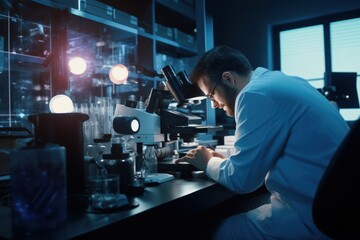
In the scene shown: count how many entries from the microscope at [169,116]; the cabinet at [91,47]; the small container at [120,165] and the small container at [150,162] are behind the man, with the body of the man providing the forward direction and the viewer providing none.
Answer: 0

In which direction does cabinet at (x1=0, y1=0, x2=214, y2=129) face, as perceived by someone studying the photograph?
facing the viewer and to the right of the viewer

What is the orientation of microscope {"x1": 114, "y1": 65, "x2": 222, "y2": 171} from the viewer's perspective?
to the viewer's right

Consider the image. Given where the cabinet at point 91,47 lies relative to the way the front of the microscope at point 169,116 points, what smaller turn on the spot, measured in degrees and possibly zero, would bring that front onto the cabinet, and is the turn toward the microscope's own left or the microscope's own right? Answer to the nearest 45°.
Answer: approximately 135° to the microscope's own left

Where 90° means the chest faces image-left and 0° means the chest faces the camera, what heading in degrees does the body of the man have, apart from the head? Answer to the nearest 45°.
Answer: approximately 90°

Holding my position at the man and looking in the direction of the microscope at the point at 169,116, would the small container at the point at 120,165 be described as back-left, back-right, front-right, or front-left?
front-left

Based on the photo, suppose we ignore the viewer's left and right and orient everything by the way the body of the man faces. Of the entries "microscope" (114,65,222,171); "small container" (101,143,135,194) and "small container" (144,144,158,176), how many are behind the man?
0

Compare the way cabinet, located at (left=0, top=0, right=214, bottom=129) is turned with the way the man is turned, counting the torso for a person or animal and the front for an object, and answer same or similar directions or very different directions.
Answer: very different directions

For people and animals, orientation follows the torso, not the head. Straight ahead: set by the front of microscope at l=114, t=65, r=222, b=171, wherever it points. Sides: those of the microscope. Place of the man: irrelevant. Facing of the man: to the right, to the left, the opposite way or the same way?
the opposite way

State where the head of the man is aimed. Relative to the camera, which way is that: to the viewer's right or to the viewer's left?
to the viewer's left

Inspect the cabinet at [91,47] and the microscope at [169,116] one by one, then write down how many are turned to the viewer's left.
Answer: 0
